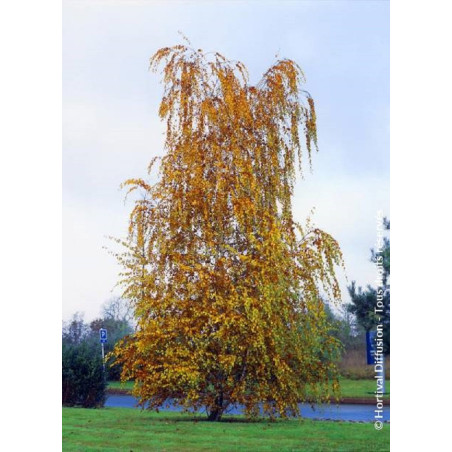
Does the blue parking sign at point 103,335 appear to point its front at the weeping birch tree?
no

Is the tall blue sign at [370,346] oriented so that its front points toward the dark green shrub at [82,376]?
no

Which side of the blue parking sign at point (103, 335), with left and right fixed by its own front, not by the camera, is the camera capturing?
front

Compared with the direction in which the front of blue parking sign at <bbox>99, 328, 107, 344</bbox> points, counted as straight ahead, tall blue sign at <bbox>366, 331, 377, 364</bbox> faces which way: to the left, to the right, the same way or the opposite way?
the same way

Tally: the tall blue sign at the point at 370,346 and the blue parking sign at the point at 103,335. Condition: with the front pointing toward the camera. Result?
2
